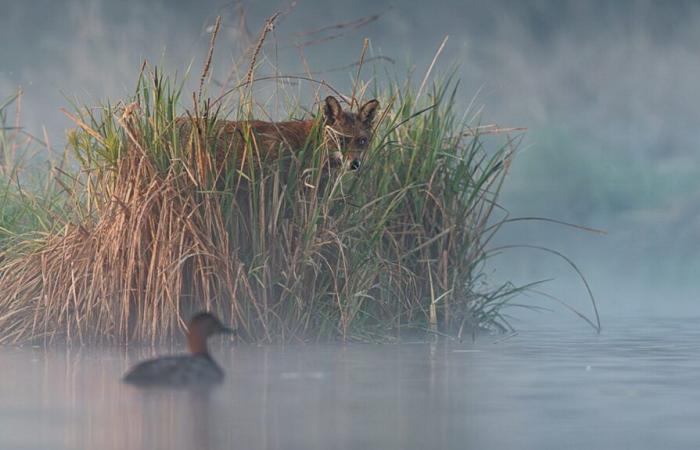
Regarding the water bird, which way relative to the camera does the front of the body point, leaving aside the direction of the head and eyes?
to the viewer's right
